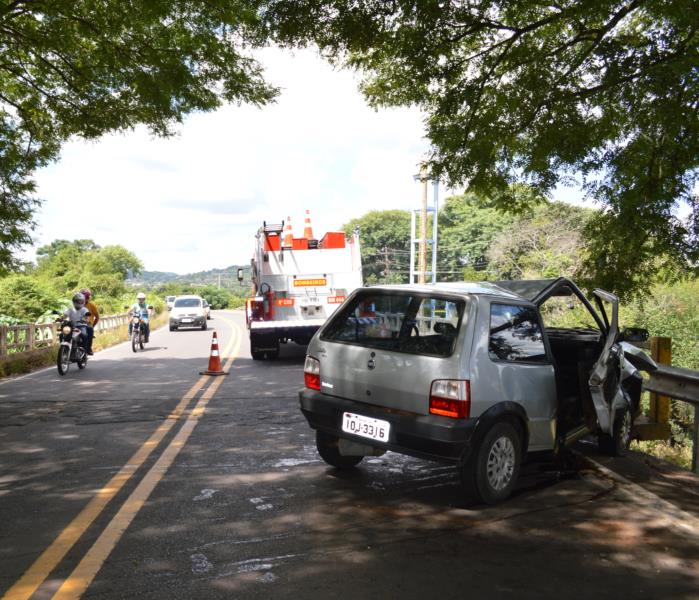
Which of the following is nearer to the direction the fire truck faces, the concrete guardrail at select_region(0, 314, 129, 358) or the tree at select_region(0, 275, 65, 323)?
the tree

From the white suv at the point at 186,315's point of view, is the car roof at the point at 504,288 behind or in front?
in front

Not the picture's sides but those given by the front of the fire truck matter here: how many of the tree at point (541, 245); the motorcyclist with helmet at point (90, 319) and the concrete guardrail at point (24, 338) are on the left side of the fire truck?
2

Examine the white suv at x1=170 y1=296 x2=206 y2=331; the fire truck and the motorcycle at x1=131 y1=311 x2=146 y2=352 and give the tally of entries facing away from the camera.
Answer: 1

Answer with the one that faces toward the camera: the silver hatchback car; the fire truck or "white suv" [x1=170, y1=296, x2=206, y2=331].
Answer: the white suv

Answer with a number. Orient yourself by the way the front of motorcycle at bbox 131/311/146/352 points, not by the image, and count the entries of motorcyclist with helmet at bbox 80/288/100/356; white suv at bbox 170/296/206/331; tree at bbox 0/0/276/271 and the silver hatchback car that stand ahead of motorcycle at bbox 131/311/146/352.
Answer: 3

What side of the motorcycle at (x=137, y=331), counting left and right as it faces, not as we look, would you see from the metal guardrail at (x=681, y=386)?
front

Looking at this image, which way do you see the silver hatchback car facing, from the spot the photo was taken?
facing away from the viewer and to the right of the viewer

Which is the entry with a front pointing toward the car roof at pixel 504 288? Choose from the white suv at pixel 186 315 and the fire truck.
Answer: the white suv

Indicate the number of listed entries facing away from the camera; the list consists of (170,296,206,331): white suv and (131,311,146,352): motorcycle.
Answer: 0

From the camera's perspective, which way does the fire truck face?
away from the camera

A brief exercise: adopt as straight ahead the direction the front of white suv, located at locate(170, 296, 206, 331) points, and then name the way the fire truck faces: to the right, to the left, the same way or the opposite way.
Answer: the opposite way

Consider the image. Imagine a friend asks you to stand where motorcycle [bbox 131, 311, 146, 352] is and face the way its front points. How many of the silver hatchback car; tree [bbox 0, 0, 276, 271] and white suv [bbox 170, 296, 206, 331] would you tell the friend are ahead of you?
2

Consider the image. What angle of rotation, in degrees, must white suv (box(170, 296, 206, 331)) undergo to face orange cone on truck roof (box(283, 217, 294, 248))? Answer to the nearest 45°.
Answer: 0° — it already faces it

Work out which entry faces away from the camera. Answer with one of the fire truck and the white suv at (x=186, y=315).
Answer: the fire truck

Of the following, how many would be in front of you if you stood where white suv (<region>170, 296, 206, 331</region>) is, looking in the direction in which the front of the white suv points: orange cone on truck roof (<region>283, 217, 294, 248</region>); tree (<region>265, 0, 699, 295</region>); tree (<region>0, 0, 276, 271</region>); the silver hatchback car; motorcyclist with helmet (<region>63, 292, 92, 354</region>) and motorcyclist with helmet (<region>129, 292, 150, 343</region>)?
6
